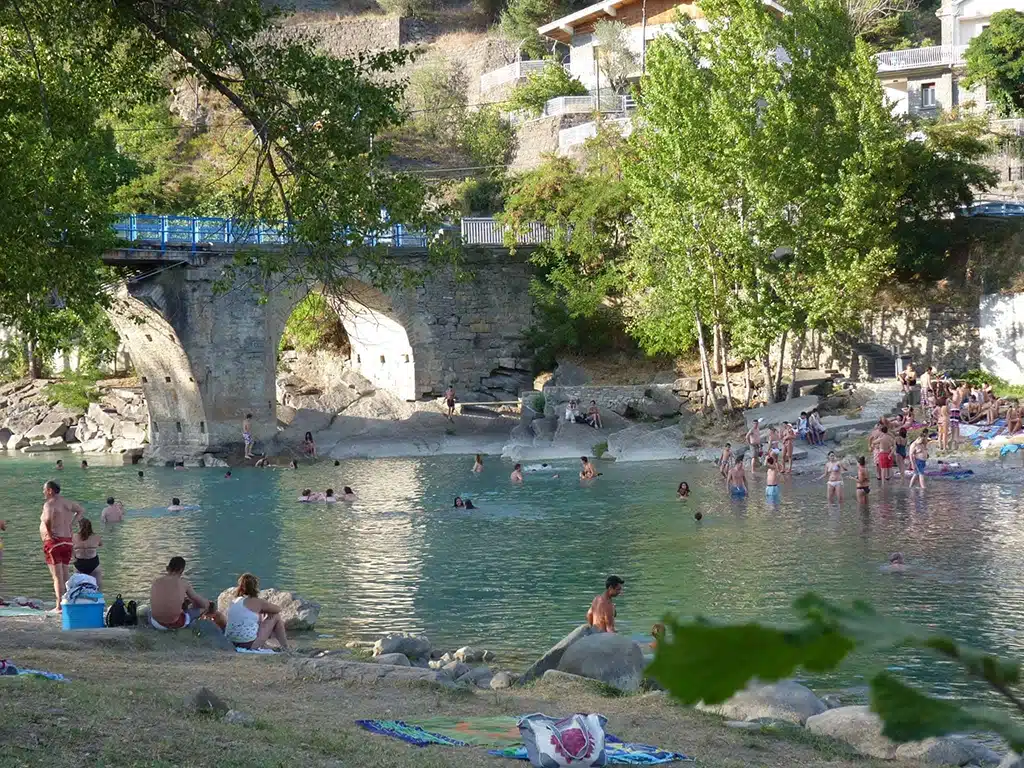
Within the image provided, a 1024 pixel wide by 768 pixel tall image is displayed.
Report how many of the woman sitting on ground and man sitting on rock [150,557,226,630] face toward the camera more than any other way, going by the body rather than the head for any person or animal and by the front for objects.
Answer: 0

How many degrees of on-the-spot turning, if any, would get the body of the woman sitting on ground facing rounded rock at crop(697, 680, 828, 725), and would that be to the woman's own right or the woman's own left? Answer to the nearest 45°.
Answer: approximately 90° to the woman's own right

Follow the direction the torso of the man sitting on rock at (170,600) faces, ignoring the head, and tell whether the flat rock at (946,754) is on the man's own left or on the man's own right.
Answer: on the man's own right

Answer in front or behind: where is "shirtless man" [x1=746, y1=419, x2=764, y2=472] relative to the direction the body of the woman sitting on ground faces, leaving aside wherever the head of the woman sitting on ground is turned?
in front

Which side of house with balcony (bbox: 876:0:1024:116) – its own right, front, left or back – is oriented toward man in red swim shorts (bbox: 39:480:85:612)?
front

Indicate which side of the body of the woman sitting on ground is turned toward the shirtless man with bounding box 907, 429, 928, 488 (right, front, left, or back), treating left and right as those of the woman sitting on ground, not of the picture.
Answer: front

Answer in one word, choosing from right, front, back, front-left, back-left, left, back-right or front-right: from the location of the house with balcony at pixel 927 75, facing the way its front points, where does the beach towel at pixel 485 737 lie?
front

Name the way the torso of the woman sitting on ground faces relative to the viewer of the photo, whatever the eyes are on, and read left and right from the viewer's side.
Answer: facing away from the viewer and to the right of the viewer

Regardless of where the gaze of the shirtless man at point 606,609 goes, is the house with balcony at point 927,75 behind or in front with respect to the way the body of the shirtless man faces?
in front

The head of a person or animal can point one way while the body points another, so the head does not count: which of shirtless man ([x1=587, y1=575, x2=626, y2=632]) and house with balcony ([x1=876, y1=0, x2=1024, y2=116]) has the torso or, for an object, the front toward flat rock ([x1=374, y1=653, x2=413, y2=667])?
the house with balcony

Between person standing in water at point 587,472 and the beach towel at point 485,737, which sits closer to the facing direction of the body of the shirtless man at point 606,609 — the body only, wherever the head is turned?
the person standing in water

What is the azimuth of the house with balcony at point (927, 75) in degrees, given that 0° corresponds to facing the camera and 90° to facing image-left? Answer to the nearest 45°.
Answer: approximately 0°
